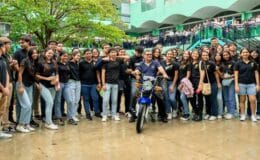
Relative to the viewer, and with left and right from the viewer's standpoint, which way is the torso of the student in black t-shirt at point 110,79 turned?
facing the viewer

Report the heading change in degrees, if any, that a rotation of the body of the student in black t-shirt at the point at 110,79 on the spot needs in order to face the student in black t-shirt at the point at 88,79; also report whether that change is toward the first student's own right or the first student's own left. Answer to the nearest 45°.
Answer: approximately 135° to the first student's own right

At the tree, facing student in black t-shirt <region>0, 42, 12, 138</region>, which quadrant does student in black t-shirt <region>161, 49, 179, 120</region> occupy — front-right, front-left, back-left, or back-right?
front-left

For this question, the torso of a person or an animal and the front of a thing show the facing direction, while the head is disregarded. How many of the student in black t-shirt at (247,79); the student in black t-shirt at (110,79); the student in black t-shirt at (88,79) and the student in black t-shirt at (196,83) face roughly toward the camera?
4

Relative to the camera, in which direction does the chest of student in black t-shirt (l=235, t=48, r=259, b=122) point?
toward the camera

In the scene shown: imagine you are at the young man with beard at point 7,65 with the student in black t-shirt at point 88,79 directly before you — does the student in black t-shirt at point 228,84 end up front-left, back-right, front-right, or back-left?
front-right

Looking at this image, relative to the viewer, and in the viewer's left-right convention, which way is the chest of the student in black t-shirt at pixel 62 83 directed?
facing the viewer and to the right of the viewer

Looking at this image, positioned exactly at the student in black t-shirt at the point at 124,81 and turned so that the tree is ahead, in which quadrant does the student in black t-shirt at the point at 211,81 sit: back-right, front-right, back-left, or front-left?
back-right

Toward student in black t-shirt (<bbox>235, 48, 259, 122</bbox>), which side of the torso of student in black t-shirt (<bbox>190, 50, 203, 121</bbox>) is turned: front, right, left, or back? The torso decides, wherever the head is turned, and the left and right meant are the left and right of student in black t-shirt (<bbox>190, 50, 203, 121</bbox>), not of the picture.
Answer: left

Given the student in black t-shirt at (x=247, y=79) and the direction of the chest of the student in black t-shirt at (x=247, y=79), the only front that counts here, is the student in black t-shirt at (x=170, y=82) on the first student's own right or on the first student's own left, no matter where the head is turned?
on the first student's own right

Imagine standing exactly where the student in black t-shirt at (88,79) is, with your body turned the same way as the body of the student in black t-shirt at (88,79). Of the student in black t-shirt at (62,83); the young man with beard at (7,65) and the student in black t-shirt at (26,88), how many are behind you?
0
